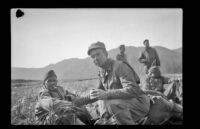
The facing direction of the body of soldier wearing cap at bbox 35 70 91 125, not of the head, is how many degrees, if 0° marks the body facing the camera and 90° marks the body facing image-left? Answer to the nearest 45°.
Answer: approximately 315°

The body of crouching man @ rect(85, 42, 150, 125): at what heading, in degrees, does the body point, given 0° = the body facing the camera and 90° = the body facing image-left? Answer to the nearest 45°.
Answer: approximately 45°

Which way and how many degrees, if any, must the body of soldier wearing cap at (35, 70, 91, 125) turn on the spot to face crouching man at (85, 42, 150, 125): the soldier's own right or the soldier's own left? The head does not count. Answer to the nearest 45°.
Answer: approximately 45° to the soldier's own left

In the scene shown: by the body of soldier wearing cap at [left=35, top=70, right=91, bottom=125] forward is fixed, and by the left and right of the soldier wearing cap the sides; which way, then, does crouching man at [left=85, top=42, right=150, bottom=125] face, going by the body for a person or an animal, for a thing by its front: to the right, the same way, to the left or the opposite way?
to the right

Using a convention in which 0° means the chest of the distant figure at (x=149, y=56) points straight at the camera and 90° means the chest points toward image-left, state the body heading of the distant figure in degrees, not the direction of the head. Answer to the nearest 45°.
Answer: approximately 45°
